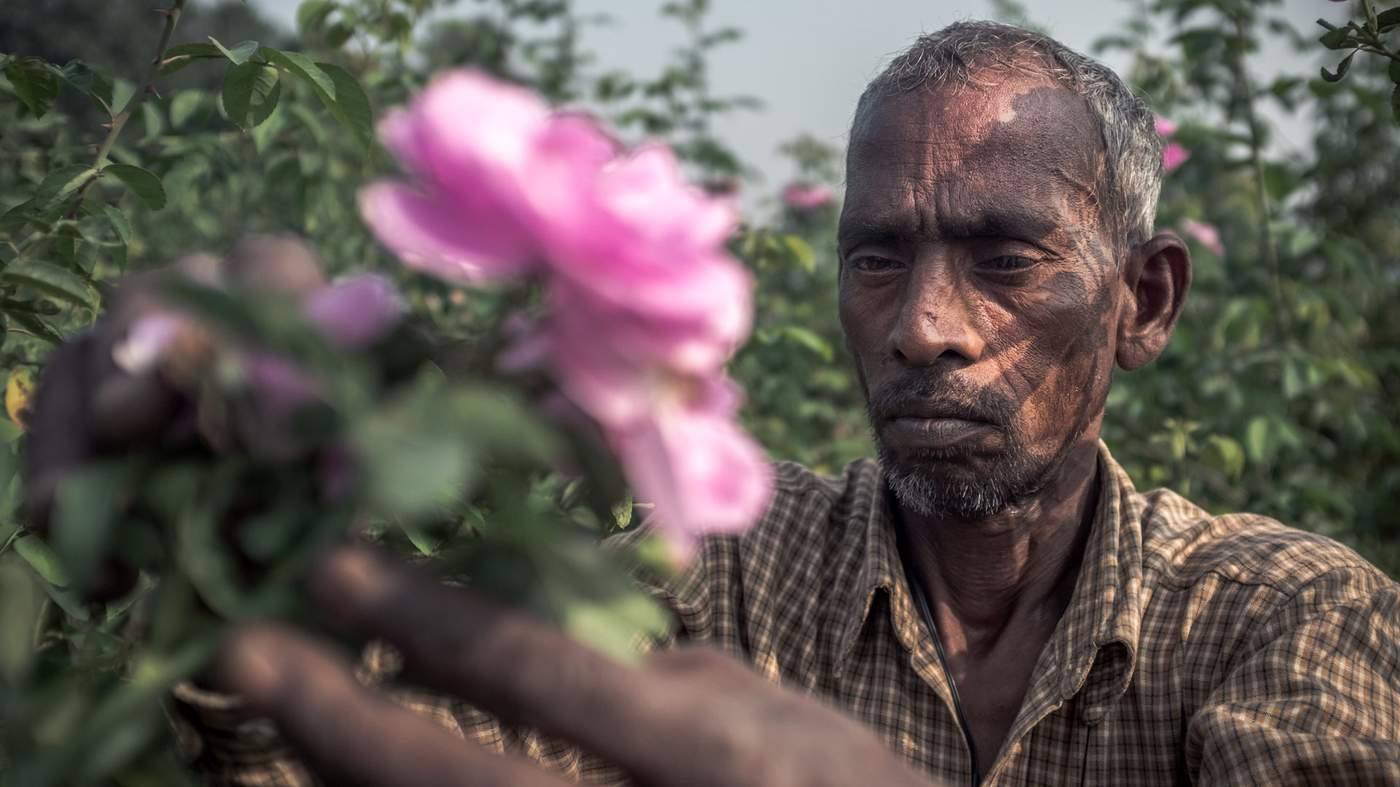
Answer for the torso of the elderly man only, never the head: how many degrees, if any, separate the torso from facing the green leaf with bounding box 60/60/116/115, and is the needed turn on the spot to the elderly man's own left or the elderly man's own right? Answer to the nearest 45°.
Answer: approximately 45° to the elderly man's own right

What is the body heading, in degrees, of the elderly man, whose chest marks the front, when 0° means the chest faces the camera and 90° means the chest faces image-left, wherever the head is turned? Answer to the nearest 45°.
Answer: approximately 45°

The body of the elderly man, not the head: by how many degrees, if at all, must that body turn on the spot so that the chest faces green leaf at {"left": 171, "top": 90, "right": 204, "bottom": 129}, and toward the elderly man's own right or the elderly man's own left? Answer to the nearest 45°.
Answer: approximately 45° to the elderly man's own right

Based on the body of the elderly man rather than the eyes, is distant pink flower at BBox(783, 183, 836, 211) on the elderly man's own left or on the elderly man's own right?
on the elderly man's own right

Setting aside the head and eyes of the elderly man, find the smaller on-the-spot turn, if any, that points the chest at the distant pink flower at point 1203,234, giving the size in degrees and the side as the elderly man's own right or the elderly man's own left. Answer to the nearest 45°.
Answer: approximately 135° to the elderly man's own right

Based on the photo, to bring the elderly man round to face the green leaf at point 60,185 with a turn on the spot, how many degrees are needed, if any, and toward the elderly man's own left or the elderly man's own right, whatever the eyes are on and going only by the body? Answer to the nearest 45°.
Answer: approximately 45° to the elderly man's own right
